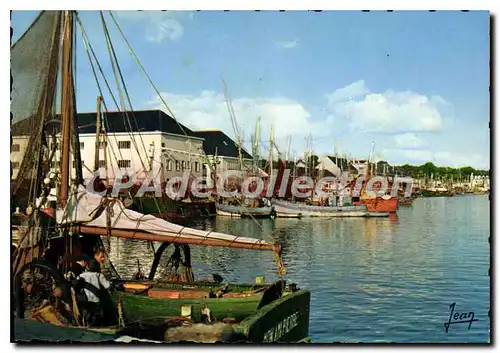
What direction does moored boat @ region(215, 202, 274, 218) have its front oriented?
to the viewer's left

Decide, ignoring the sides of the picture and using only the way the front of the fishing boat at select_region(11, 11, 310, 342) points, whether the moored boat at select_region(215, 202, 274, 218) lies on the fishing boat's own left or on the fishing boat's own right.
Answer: on the fishing boat's own right

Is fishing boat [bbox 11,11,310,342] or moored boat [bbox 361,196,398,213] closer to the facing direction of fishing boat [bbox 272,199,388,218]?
the fishing boat

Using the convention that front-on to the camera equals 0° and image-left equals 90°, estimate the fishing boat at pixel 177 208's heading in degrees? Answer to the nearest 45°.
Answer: approximately 90°

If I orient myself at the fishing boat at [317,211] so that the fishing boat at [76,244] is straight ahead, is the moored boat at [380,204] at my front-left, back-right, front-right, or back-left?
back-left

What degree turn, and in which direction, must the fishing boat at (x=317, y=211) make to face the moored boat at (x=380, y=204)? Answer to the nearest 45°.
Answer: approximately 180°

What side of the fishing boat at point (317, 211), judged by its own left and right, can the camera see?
left

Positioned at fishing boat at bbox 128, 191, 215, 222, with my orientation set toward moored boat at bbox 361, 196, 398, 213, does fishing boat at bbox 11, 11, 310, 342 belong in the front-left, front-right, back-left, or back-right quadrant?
back-right
